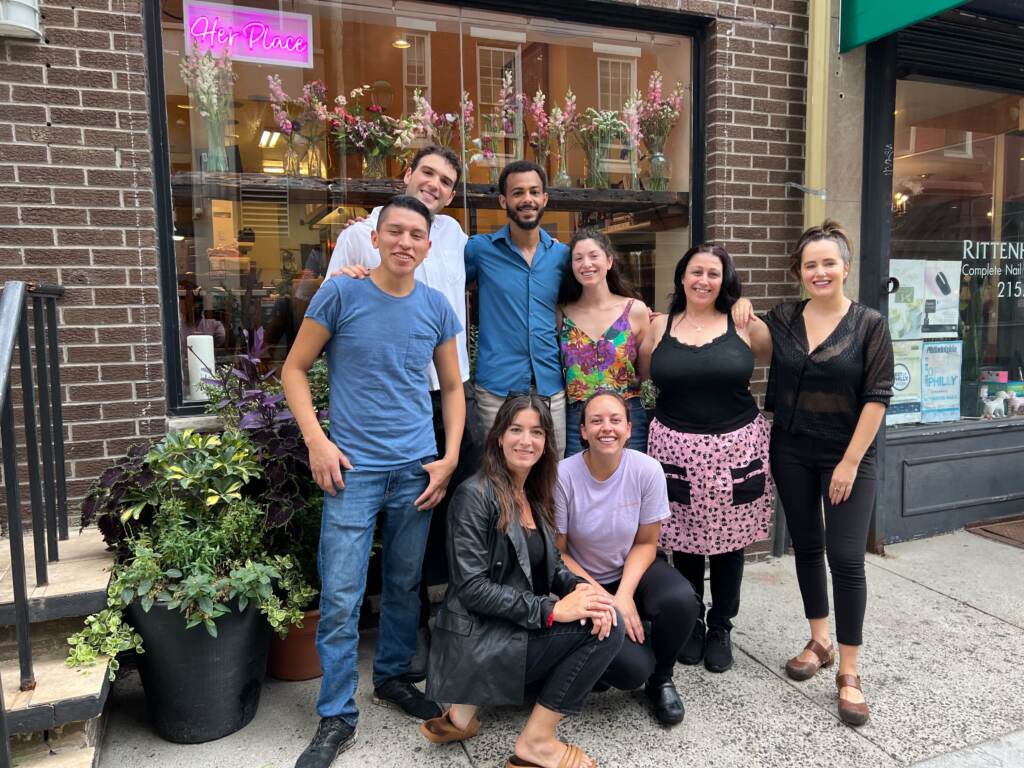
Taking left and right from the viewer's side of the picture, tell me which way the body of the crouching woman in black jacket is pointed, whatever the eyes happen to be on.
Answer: facing the viewer and to the right of the viewer

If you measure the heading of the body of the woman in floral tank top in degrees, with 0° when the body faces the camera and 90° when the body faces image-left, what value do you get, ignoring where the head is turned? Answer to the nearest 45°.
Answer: approximately 0°

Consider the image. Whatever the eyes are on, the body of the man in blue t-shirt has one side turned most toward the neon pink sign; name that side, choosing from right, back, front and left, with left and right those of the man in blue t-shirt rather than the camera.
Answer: back

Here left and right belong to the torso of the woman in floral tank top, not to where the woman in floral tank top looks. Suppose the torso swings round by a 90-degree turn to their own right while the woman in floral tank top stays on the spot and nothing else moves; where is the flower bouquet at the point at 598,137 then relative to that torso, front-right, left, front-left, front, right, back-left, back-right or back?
right

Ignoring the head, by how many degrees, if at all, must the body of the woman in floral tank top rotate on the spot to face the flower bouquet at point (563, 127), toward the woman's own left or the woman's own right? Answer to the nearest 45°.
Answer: approximately 180°

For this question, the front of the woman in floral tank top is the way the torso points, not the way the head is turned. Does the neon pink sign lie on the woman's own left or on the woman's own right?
on the woman's own right
